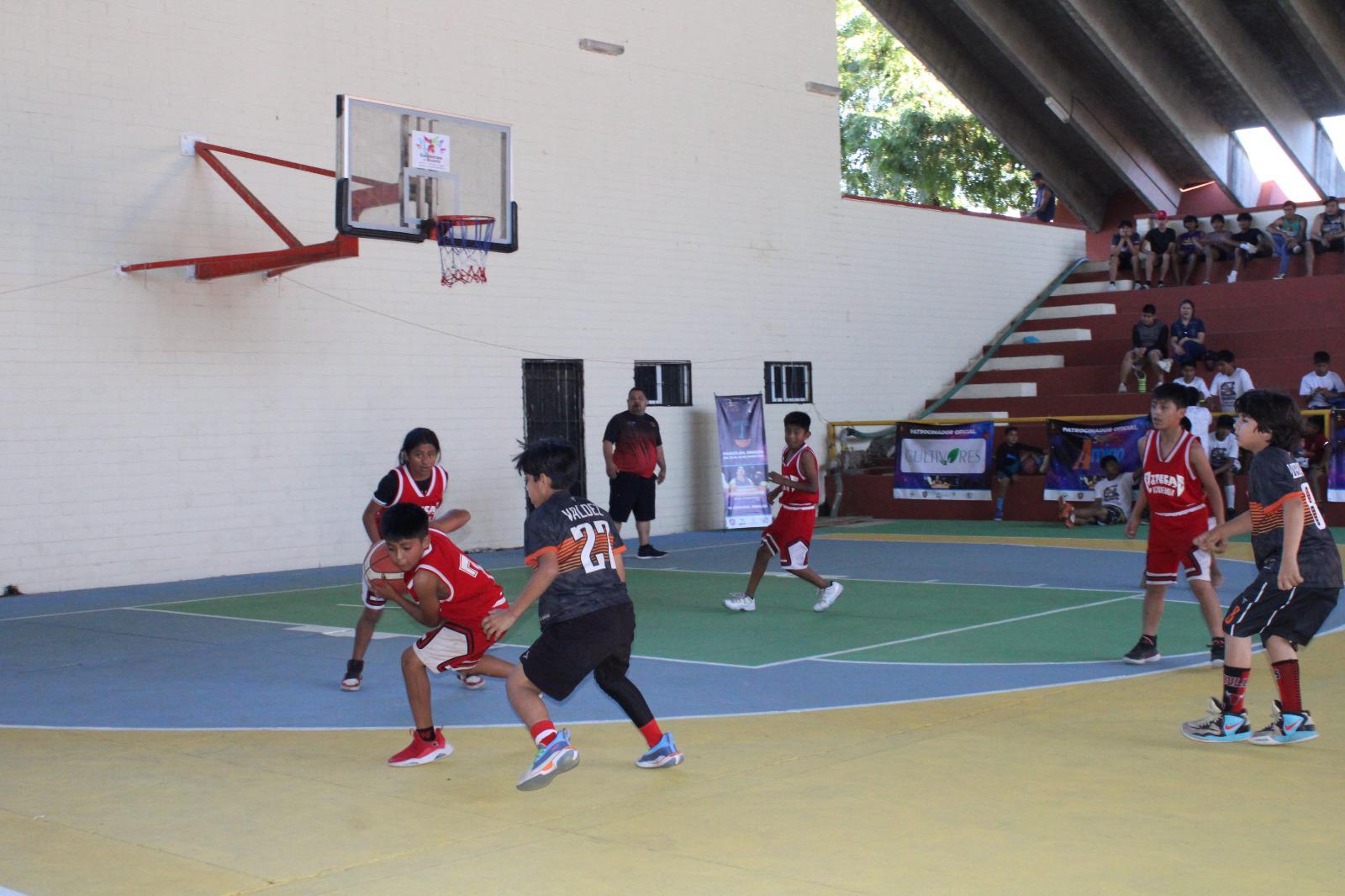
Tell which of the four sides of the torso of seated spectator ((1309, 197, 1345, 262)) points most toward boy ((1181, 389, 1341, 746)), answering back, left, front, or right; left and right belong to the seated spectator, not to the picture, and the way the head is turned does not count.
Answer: front

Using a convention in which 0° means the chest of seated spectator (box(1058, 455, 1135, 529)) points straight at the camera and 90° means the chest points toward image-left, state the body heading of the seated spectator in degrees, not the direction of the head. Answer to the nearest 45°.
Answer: approximately 45°

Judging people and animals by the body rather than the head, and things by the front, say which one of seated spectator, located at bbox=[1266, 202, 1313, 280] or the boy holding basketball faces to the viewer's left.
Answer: the boy holding basketball

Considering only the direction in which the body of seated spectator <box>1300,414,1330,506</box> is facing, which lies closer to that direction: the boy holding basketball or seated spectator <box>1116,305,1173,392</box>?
the boy holding basketball

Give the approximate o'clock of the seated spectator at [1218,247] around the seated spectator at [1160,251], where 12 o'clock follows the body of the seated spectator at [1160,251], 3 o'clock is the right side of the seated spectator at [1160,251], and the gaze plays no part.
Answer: the seated spectator at [1218,247] is roughly at 9 o'clock from the seated spectator at [1160,251].

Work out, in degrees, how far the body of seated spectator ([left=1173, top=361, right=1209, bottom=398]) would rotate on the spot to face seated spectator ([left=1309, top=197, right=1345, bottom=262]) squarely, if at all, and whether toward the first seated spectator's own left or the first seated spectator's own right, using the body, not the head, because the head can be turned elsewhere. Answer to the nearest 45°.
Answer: approximately 135° to the first seated spectator's own left

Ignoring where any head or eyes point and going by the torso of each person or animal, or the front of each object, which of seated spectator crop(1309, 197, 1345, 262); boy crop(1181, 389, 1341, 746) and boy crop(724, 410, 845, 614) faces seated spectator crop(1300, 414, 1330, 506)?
seated spectator crop(1309, 197, 1345, 262)

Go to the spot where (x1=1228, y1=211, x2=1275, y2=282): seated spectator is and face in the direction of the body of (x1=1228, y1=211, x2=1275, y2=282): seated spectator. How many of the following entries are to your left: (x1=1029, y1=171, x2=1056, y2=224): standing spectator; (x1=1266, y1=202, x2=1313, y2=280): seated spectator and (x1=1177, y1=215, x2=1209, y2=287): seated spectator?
1

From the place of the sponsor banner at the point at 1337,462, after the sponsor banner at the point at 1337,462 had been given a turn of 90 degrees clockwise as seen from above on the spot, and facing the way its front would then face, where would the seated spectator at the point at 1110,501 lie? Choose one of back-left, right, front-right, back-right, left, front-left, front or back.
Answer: front

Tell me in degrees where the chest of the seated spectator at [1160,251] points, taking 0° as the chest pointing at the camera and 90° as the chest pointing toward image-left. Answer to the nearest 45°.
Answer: approximately 0°

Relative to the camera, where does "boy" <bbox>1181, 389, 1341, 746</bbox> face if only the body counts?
to the viewer's left

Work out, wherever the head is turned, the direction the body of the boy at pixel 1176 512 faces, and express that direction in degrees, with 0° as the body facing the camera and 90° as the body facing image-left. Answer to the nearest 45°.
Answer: approximately 45°
